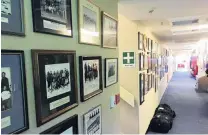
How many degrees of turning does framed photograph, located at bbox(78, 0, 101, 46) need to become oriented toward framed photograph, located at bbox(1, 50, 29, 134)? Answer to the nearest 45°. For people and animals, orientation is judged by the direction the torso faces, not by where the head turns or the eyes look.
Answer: approximately 90° to its right

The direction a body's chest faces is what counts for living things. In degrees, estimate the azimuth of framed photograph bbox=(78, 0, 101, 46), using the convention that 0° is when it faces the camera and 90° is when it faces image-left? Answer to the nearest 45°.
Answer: approximately 315°

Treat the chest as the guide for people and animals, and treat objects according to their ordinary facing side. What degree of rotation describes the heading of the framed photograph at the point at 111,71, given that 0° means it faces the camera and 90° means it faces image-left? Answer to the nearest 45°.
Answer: approximately 315°

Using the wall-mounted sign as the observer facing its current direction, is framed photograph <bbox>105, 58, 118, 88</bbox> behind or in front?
in front
